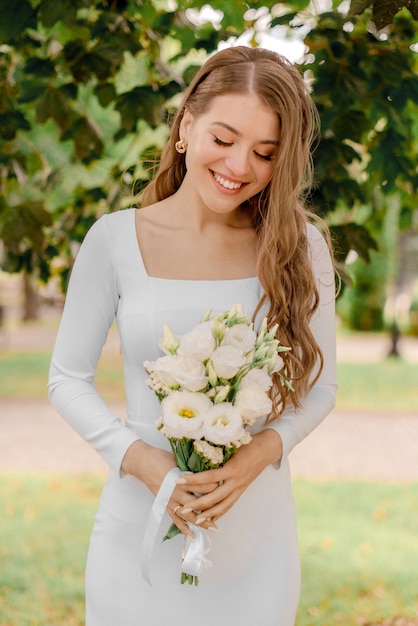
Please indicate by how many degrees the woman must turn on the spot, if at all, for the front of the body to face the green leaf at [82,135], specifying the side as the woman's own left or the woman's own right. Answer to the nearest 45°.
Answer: approximately 180°

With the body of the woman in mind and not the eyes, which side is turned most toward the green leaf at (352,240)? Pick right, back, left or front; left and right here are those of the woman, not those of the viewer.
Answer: back

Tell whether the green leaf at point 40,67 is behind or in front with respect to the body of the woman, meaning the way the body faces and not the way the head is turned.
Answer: behind

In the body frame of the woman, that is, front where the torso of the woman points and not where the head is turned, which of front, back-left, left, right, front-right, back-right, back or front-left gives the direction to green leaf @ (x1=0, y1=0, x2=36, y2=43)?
back-right

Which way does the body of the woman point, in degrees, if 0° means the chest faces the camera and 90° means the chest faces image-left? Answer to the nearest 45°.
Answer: approximately 0°

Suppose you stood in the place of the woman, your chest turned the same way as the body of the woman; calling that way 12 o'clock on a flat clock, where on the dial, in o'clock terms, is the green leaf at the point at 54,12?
The green leaf is roughly at 5 o'clock from the woman.

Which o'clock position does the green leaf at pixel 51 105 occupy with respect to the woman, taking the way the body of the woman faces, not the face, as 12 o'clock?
The green leaf is roughly at 5 o'clock from the woman.
